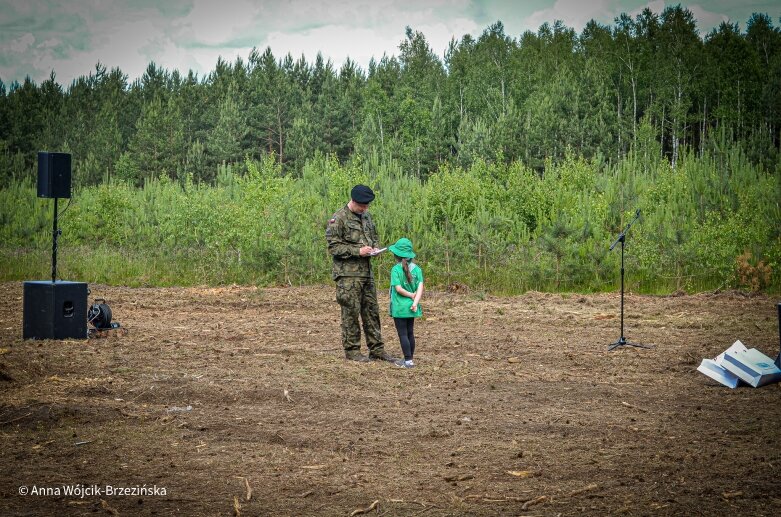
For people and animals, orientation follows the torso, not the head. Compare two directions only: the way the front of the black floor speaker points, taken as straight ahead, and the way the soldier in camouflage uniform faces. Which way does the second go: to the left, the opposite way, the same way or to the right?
to the left

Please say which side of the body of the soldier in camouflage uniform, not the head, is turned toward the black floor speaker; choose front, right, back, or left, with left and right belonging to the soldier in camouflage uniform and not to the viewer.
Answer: back

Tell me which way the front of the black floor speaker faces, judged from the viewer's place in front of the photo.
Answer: facing the viewer and to the left of the viewer

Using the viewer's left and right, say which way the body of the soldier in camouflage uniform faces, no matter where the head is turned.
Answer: facing the viewer and to the right of the viewer

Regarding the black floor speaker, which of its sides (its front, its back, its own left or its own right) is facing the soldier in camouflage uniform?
left

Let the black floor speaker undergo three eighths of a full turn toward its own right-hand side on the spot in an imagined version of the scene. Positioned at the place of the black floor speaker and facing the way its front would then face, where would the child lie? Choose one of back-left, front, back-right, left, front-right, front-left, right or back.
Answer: back-right

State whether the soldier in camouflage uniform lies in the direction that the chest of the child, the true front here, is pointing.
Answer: yes

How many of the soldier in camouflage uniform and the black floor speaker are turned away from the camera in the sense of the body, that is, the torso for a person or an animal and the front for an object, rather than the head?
0

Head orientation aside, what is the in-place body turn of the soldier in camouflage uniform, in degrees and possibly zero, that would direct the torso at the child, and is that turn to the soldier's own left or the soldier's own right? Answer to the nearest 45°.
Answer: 0° — they already face them

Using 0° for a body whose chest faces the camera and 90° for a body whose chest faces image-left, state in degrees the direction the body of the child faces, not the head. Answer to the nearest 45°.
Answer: approximately 135°

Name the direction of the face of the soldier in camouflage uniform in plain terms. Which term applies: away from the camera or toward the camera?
toward the camera
